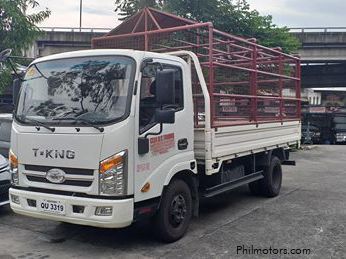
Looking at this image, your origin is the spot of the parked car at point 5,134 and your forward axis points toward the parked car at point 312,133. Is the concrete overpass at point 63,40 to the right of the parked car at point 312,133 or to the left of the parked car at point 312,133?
left

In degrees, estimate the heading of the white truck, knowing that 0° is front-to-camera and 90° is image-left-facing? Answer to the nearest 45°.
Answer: approximately 45°

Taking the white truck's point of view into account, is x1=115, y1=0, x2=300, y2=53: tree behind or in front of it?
behind

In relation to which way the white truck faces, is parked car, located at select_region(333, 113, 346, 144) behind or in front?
behind
